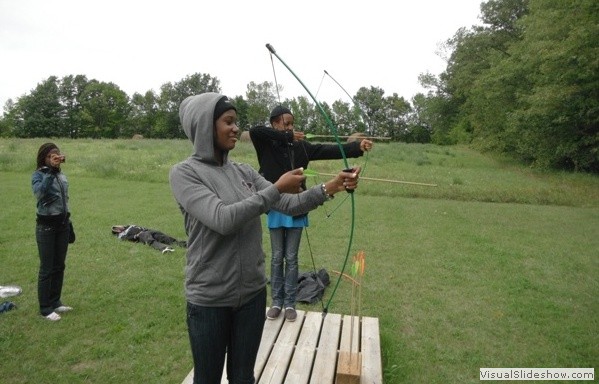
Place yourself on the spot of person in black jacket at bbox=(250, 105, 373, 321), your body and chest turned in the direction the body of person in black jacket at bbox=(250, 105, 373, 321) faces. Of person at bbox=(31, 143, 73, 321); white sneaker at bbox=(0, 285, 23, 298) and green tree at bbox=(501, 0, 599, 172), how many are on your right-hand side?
2

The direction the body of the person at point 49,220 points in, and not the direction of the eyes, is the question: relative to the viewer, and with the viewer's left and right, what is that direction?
facing the viewer and to the right of the viewer

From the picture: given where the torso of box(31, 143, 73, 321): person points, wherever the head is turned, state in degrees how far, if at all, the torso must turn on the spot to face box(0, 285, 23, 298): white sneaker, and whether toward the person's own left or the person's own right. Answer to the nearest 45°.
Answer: approximately 180°

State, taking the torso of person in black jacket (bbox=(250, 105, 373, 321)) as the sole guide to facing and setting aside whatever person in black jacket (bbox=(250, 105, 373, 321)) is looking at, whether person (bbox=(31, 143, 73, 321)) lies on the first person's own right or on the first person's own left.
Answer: on the first person's own right

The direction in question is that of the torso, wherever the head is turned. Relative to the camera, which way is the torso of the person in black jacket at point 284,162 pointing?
toward the camera

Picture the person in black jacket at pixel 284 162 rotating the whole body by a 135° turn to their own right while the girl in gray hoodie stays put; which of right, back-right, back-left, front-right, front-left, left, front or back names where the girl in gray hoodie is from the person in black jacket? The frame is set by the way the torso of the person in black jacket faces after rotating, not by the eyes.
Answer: back-left

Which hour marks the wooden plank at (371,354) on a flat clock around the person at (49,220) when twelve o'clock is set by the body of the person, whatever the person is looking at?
The wooden plank is roughly at 12 o'clock from the person.

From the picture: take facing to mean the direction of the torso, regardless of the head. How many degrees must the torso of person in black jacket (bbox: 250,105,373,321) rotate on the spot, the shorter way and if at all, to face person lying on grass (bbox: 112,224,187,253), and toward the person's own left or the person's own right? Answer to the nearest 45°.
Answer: approximately 135° to the person's own right

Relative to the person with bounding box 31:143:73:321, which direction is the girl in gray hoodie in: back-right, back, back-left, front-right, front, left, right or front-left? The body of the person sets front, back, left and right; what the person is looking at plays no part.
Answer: front-right
